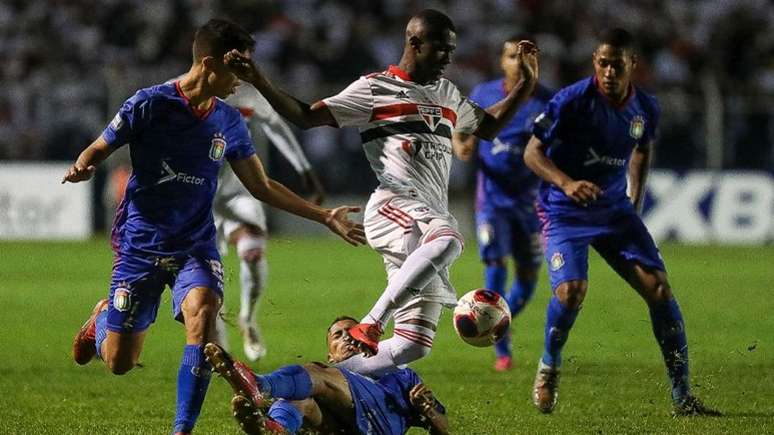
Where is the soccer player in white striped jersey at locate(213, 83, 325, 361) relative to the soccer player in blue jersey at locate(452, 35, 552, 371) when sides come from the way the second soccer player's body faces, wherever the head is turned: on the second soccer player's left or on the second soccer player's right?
on the second soccer player's right

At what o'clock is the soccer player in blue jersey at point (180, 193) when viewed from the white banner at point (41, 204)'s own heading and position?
The soccer player in blue jersey is roughly at 12 o'clock from the white banner.

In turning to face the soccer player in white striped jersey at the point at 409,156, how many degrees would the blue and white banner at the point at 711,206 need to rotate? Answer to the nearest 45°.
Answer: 0° — it already faces them

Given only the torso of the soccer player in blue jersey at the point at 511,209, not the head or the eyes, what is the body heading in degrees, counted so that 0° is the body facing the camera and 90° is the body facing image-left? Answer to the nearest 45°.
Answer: approximately 0°

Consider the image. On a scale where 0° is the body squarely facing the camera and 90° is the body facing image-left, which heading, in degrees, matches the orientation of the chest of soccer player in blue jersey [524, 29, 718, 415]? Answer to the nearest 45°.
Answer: approximately 0°

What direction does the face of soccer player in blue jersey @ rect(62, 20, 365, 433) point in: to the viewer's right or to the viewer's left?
to the viewer's right

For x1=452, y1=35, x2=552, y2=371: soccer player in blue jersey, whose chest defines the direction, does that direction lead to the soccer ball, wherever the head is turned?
yes

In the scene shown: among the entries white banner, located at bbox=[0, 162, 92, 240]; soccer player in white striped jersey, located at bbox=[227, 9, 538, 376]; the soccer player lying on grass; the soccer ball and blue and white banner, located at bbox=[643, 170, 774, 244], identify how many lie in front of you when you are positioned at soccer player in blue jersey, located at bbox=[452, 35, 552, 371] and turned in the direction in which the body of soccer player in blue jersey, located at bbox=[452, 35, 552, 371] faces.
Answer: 3
